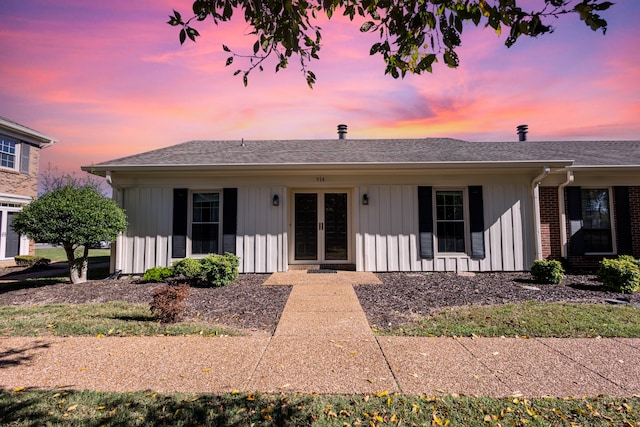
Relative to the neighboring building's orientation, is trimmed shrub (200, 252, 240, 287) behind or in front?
in front

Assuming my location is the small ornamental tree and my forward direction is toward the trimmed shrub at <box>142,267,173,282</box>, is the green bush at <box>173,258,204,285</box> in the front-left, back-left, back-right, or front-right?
front-right

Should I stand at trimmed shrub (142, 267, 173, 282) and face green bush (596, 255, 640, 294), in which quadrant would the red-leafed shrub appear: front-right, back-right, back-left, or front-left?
front-right

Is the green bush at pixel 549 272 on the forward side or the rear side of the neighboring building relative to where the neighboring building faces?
on the forward side
